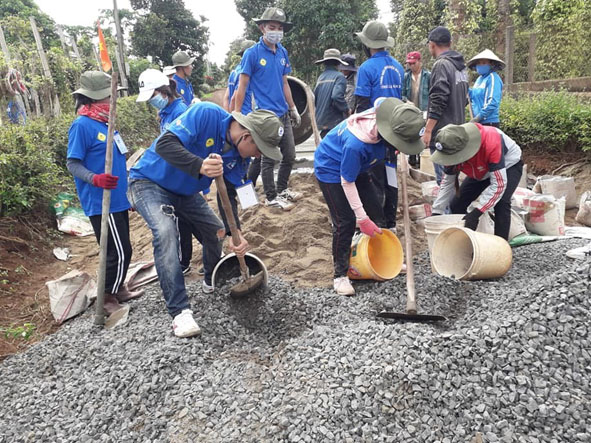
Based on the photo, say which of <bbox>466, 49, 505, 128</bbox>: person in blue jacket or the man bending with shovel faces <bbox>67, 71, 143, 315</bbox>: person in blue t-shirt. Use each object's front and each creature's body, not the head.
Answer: <bbox>466, 49, 505, 128</bbox>: person in blue jacket

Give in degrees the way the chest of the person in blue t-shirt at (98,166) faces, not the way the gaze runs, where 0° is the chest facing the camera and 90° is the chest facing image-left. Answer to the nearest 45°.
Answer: approximately 315°

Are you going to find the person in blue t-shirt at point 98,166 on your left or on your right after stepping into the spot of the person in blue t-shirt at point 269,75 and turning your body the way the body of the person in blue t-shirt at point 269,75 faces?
on your right
